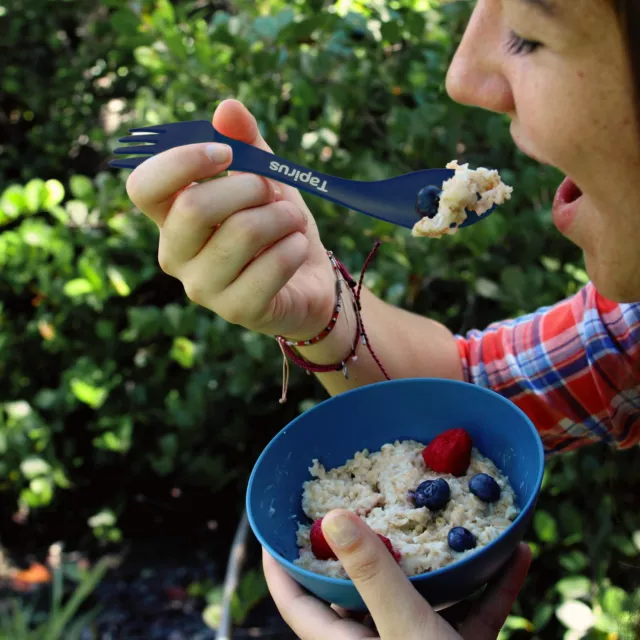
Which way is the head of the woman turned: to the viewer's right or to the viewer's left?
to the viewer's left

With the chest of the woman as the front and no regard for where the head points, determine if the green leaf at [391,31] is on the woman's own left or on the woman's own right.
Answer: on the woman's own right

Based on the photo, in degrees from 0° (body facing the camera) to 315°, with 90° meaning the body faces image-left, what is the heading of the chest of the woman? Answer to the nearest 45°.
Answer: approximately 90°
